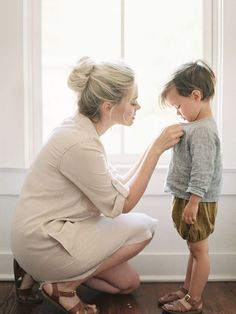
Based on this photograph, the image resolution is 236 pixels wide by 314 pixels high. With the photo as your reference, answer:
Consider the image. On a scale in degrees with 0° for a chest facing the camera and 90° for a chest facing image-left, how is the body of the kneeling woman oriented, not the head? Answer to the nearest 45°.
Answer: approximately 270°

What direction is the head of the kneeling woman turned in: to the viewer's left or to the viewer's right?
to the viewer's right
